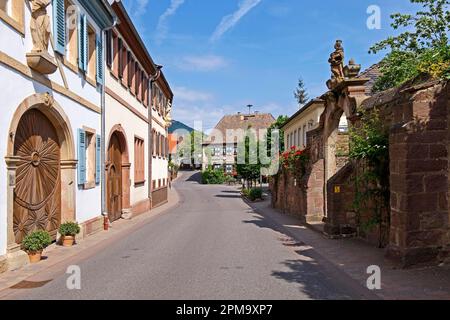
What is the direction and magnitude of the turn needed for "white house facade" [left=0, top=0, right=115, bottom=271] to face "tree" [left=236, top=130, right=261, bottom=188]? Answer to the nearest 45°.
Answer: approximately 90° to its left

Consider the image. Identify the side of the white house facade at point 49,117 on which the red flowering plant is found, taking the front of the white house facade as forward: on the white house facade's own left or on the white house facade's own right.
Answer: on the white house facade's own left

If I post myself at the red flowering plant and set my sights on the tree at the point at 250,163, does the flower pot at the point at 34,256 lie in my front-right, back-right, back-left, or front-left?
back-left

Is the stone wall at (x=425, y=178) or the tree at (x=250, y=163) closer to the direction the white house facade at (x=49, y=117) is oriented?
the stone wall

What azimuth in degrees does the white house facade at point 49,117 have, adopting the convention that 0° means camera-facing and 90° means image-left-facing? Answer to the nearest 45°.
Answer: approximately 315°

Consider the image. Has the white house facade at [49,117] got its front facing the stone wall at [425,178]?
yes
